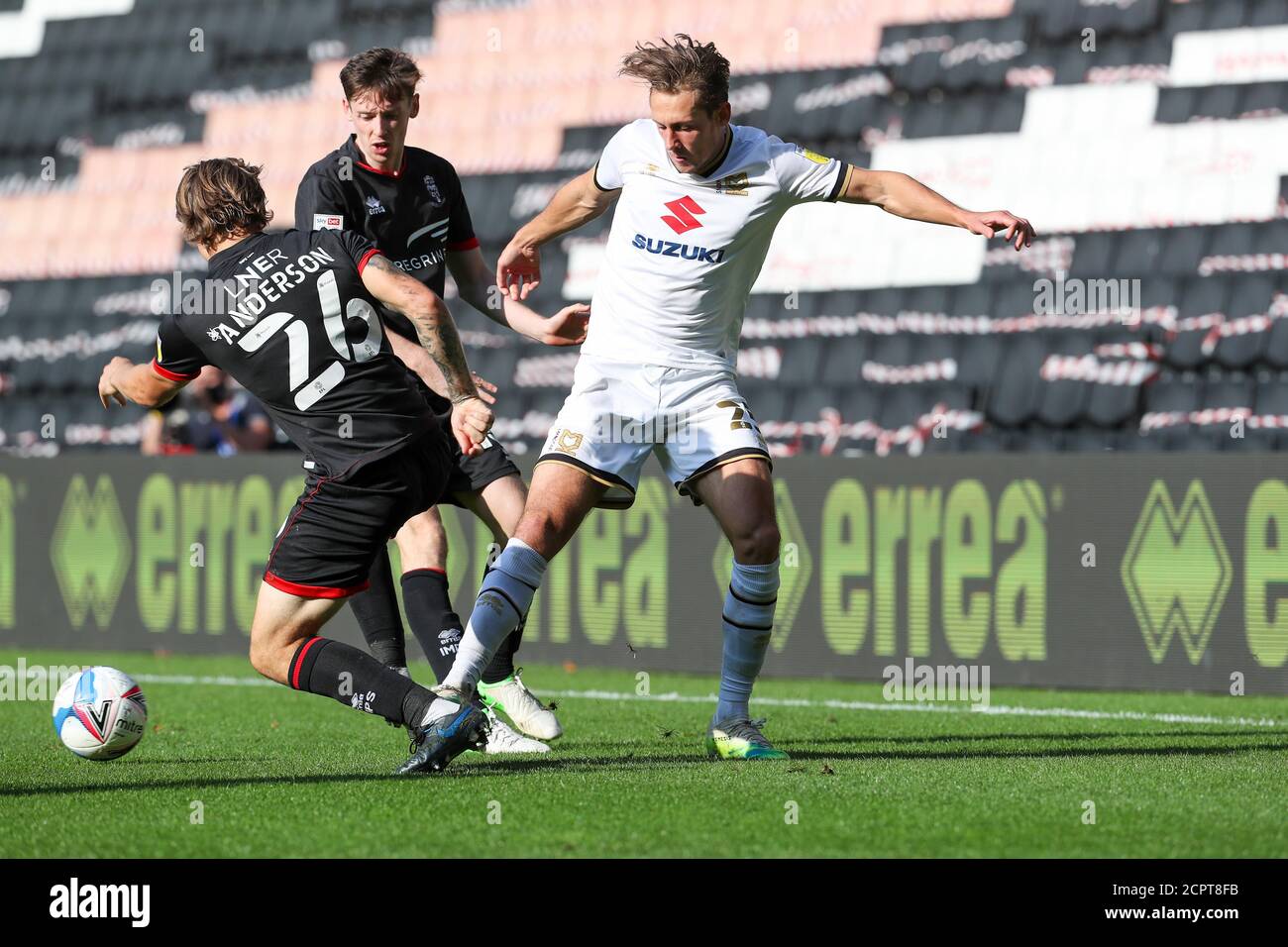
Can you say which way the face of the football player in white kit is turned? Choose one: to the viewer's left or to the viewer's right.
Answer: to the viewer's left

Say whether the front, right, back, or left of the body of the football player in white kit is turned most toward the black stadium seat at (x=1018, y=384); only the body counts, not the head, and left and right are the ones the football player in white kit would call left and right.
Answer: back

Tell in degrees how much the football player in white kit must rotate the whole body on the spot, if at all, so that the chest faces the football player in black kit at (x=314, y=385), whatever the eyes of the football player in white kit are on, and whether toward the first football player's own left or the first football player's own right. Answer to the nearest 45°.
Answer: approximately 45° to the first football player's own right

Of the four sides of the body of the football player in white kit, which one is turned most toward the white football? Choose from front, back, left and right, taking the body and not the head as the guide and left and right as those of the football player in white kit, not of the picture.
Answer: right

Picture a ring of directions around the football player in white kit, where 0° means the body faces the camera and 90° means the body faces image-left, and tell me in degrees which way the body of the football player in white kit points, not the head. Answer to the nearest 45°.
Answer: approximately 0°

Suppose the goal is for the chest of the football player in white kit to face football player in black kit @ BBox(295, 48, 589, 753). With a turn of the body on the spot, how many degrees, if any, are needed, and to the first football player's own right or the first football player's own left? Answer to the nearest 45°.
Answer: approximately 135° to the first football player's own right
